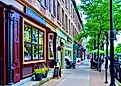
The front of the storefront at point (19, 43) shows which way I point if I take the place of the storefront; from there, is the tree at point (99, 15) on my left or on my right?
on my left

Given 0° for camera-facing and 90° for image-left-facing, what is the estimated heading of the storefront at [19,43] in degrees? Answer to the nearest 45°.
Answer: approximately 315°
